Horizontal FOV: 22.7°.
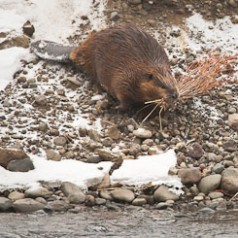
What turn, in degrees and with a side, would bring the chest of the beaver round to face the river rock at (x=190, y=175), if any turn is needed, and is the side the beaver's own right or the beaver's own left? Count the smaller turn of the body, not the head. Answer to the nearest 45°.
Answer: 0° — it already faces it

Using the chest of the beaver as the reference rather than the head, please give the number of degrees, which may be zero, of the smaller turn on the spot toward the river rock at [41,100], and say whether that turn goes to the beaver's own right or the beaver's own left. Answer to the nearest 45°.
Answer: approximately 135° to the beaver's own right

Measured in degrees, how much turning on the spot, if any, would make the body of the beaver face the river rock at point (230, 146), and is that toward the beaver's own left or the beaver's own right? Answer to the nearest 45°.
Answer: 0° — it already faces it

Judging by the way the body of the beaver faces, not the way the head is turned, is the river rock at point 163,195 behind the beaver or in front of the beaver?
in front

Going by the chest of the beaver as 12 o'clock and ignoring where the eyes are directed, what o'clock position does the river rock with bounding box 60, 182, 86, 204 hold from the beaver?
The river rock is roughly at 2 o'clock from the beaver.

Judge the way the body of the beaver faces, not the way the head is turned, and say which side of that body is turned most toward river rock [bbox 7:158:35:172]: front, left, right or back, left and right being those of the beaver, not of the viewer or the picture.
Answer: right

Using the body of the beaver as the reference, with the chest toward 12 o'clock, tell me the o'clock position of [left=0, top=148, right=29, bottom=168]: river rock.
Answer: The river rock is roughly at 3 o'clock from the beaver.

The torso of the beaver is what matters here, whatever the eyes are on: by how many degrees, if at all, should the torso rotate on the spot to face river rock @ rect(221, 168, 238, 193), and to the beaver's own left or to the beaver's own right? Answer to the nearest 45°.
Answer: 0° — it already faces it

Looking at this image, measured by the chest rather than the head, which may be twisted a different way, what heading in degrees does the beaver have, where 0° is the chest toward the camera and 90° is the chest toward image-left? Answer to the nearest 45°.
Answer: approximately 315°

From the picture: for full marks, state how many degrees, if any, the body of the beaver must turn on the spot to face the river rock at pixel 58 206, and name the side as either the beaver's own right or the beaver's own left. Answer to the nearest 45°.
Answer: approximately 45° to the beaver's own right

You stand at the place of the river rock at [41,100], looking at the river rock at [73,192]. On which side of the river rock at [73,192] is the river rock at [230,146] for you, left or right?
left

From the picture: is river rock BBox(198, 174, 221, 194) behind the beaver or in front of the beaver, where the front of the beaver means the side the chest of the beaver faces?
in front

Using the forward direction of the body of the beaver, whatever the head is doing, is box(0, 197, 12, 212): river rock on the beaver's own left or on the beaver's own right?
on the beaver's own right
